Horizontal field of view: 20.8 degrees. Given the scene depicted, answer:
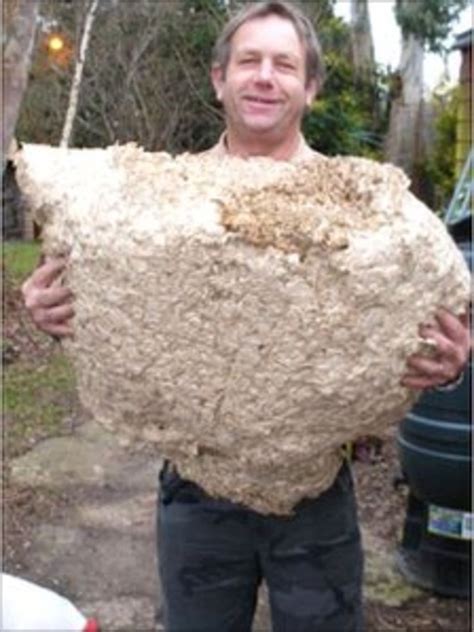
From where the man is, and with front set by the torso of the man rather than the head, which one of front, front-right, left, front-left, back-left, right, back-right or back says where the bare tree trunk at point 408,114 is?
back

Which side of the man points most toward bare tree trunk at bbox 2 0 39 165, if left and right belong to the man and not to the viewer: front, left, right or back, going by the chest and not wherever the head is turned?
back

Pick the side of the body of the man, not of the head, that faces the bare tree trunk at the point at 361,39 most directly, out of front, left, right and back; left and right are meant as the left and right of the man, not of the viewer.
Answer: back

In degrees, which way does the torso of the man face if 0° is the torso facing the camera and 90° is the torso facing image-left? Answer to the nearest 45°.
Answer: approximately 0°
